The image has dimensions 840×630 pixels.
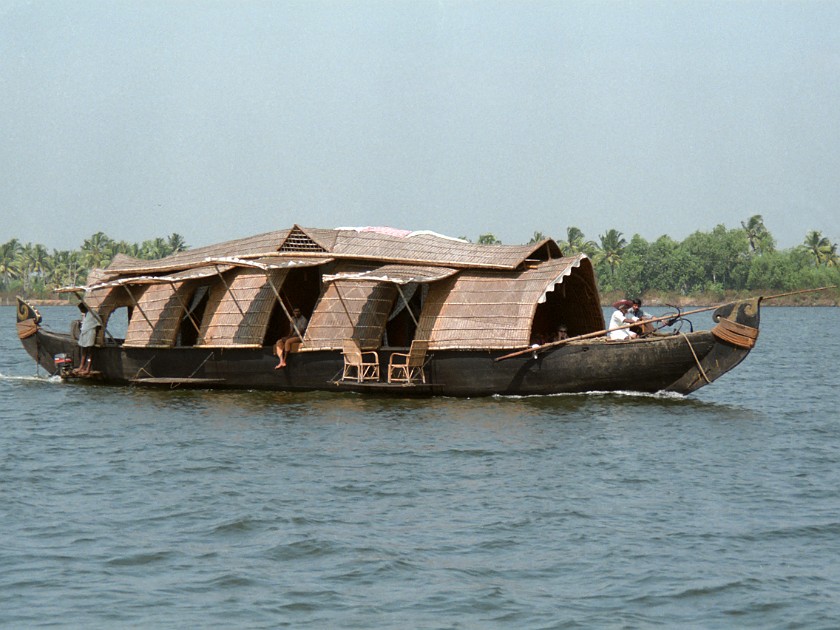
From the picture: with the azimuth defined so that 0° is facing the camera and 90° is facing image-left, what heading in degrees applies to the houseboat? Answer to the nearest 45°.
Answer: approximately 270°
